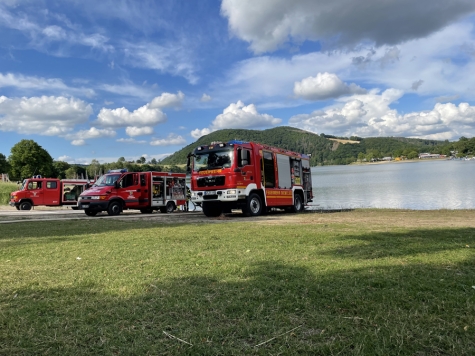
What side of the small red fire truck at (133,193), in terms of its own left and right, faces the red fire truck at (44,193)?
right

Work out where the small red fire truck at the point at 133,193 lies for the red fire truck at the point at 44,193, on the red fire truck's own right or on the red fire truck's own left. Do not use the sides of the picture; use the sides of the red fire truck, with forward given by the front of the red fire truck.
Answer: on the red fire truck's own left

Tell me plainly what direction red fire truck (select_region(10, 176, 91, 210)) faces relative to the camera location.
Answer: facing to the left of the viewer

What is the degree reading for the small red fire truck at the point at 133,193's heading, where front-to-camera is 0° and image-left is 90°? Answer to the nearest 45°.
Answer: approximately 45°
